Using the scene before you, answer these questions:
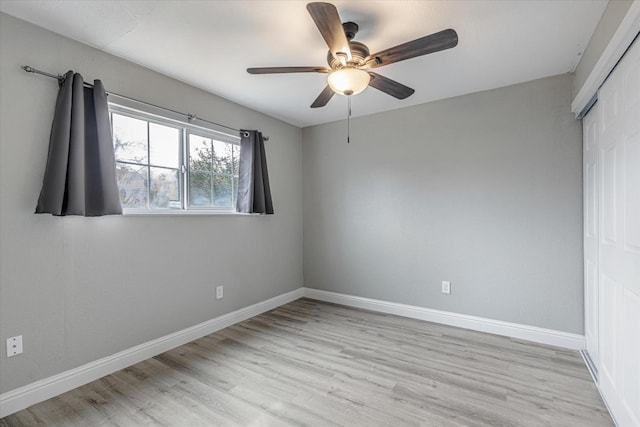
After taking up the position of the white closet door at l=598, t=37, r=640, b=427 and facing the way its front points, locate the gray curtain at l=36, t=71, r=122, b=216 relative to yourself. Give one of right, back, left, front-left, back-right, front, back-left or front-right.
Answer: front-left

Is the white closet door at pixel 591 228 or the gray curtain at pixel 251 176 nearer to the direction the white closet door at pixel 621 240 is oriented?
the gray curtain

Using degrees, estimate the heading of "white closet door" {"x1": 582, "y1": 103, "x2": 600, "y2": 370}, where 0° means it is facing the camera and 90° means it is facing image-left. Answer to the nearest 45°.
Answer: approximately 90°

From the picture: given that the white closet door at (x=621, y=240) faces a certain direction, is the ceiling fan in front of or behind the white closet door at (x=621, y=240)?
in front

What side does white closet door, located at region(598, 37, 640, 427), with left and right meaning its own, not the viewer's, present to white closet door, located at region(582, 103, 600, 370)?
right

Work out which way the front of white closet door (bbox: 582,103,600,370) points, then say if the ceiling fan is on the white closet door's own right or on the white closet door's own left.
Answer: on the white closet door's own left

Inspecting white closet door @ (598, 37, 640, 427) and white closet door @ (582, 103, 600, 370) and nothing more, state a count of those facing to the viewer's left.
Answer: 2

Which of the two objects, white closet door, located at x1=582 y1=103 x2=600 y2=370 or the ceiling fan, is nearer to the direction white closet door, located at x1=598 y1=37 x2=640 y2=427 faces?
the ceiling fan

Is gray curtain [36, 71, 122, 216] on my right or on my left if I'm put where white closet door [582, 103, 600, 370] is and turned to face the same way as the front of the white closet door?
on my left

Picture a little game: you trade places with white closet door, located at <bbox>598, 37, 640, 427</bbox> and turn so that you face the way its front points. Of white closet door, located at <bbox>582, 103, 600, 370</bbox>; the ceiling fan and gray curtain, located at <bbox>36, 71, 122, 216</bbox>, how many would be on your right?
1

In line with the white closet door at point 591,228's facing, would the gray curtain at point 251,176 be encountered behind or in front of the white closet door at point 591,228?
in front

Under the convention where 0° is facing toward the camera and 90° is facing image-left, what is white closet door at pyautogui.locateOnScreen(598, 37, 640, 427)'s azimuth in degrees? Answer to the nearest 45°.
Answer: approximately 90°
